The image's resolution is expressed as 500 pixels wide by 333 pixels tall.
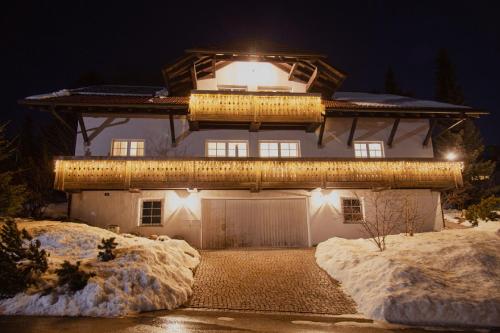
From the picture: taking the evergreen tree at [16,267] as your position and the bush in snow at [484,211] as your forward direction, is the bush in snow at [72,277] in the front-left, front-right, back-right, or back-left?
front-right

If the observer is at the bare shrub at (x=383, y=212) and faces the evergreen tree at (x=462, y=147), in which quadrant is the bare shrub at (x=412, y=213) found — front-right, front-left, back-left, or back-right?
front-right

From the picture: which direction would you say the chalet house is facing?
toward the camera

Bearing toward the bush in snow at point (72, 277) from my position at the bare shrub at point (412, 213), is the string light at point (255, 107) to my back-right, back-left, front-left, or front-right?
front-right

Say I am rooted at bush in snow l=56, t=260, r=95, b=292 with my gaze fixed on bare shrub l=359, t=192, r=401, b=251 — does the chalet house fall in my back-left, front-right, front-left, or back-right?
front-left

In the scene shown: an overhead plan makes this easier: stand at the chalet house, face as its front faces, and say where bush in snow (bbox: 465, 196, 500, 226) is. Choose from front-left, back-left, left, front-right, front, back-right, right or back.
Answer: left

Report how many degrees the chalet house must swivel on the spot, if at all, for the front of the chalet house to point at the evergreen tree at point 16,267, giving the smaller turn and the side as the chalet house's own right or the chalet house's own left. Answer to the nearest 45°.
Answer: approximately 45° to the chalet house's own right

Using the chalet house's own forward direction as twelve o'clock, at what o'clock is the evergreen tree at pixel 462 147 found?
The evergreen tree is roughly at 8 o'clock from the chalet house.

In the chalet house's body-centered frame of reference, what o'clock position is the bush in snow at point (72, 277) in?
The bush in snow is roughly at 1 o'clock from the chalet house.

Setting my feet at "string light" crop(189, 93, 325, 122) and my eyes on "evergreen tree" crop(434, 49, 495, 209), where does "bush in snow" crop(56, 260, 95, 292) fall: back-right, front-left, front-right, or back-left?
back-right
